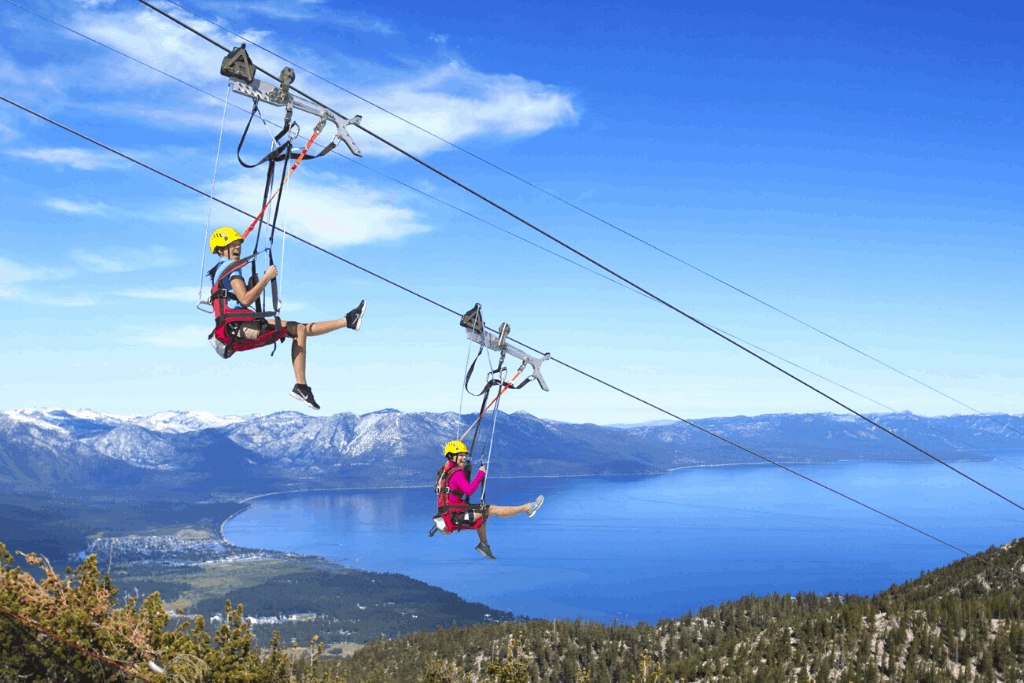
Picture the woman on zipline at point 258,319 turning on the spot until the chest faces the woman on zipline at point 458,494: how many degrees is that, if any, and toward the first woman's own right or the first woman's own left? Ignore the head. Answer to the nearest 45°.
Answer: approximately 45° to the first woman's own left

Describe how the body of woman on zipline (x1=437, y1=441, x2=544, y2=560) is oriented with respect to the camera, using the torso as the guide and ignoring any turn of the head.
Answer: to the viewer's right

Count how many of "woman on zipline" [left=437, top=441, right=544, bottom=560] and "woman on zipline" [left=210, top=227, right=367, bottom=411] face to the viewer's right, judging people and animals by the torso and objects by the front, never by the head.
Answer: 2

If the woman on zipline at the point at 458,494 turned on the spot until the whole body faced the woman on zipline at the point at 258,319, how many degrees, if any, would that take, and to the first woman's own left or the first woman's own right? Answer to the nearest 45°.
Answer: approximately 135° to the first woman's own right

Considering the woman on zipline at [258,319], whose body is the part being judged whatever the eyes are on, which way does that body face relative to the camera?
to the viewer's right
